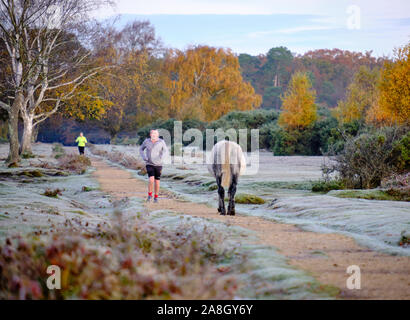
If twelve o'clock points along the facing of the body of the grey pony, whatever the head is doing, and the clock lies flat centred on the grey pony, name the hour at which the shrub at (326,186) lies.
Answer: The shrub is roughly at 1 o'clock from the grey pony.

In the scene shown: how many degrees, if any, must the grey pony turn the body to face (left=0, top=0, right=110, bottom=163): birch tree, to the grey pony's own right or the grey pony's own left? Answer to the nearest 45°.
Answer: approximately 45° to the grey pony's own left

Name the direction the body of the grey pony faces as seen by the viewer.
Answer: away from the camera

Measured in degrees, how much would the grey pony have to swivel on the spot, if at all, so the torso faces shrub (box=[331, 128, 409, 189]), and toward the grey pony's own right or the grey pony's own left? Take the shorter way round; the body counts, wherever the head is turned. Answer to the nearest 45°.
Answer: approximately 45° to the grey pony's own right

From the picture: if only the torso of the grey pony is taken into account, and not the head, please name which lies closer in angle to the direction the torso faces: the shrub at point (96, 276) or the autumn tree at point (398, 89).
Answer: the autumn tree

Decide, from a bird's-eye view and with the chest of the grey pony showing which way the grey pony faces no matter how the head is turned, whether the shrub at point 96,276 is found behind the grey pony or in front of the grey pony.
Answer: behind
